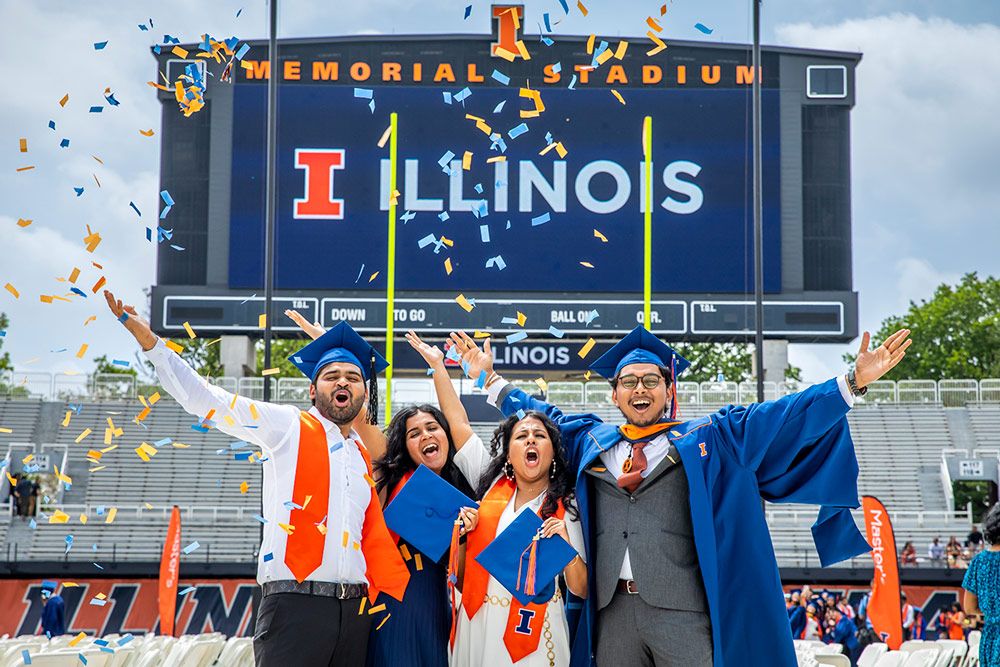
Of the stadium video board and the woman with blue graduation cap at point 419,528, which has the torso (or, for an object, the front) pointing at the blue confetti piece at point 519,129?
the stadium video board

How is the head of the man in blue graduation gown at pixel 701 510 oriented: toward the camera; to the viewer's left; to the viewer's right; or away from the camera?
toward the camera

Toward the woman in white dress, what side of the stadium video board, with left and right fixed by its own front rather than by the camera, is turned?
front

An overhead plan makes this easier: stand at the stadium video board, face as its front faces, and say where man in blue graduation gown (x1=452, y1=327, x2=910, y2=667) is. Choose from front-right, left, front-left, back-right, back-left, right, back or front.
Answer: front

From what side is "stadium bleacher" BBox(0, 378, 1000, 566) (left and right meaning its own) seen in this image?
front

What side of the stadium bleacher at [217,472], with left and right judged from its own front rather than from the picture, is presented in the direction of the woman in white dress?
front

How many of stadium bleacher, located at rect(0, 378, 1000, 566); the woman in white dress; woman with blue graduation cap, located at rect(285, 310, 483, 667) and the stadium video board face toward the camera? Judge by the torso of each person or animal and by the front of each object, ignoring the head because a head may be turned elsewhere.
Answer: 4

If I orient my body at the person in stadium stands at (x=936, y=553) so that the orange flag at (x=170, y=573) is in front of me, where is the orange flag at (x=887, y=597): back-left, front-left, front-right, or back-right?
front-left

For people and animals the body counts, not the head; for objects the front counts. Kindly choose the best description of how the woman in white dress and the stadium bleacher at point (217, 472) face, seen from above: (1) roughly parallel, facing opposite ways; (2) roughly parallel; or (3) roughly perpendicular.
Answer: roughly parallel

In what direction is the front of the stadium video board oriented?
toward the camera

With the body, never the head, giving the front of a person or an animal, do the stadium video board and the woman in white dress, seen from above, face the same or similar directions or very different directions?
same or similar directions

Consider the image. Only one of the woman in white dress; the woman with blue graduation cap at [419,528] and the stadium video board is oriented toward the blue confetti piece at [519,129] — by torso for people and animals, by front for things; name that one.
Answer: the stadium video board

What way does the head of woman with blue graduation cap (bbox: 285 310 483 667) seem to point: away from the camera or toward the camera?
toward the camera

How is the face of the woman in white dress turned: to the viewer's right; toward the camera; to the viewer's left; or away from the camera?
toward the camera

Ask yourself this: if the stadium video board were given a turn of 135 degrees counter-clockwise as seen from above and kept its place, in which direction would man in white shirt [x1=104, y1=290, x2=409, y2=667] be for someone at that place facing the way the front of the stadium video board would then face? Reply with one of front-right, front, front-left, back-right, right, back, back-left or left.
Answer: back-right

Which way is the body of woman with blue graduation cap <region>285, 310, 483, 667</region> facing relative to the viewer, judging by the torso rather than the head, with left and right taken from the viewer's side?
facing the viewer

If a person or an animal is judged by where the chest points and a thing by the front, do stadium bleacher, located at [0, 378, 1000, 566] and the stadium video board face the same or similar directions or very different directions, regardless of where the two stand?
same or similar directions
